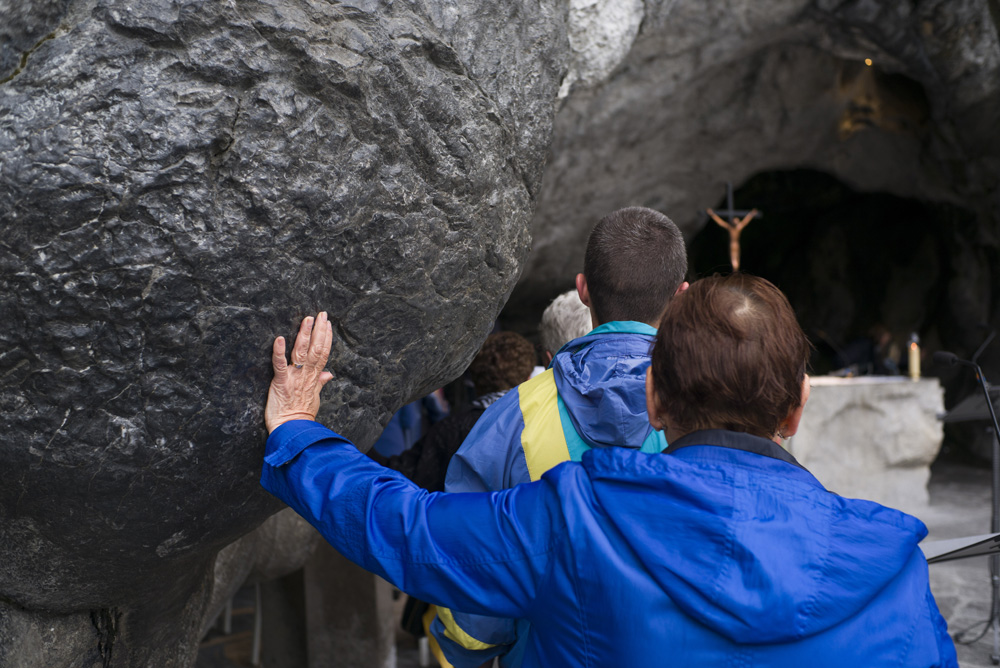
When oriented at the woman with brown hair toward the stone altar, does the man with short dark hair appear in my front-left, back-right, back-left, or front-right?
front-left

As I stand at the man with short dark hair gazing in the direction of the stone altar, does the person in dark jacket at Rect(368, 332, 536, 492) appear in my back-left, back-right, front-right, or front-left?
front-left

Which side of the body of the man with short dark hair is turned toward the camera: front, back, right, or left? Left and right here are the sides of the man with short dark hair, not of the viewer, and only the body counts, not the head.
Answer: back

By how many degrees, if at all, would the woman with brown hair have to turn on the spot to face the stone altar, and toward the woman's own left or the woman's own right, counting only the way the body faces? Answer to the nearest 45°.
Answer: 0° — they already face it

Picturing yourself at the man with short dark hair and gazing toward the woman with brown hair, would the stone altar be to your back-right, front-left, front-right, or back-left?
back-left

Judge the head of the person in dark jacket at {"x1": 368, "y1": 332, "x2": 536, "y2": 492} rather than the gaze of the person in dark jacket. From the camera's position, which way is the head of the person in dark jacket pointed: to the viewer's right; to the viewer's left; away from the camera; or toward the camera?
away from the camera

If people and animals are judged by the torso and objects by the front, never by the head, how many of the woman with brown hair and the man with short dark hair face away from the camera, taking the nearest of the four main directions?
2

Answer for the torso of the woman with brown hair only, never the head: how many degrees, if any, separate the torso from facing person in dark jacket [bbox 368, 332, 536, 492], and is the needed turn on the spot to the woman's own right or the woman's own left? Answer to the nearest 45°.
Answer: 0° — they already face them

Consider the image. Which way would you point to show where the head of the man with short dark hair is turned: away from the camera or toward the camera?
away from the camera

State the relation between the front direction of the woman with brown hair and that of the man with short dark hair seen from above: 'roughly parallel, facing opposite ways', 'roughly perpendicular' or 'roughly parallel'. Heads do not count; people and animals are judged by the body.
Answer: roughly parallel

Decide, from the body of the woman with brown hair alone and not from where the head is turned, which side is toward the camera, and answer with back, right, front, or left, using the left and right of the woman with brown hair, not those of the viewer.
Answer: back

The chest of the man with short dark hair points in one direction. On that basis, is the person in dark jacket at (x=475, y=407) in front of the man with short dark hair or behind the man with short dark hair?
in front

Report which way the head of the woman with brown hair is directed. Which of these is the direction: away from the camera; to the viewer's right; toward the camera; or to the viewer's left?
away from the camera
